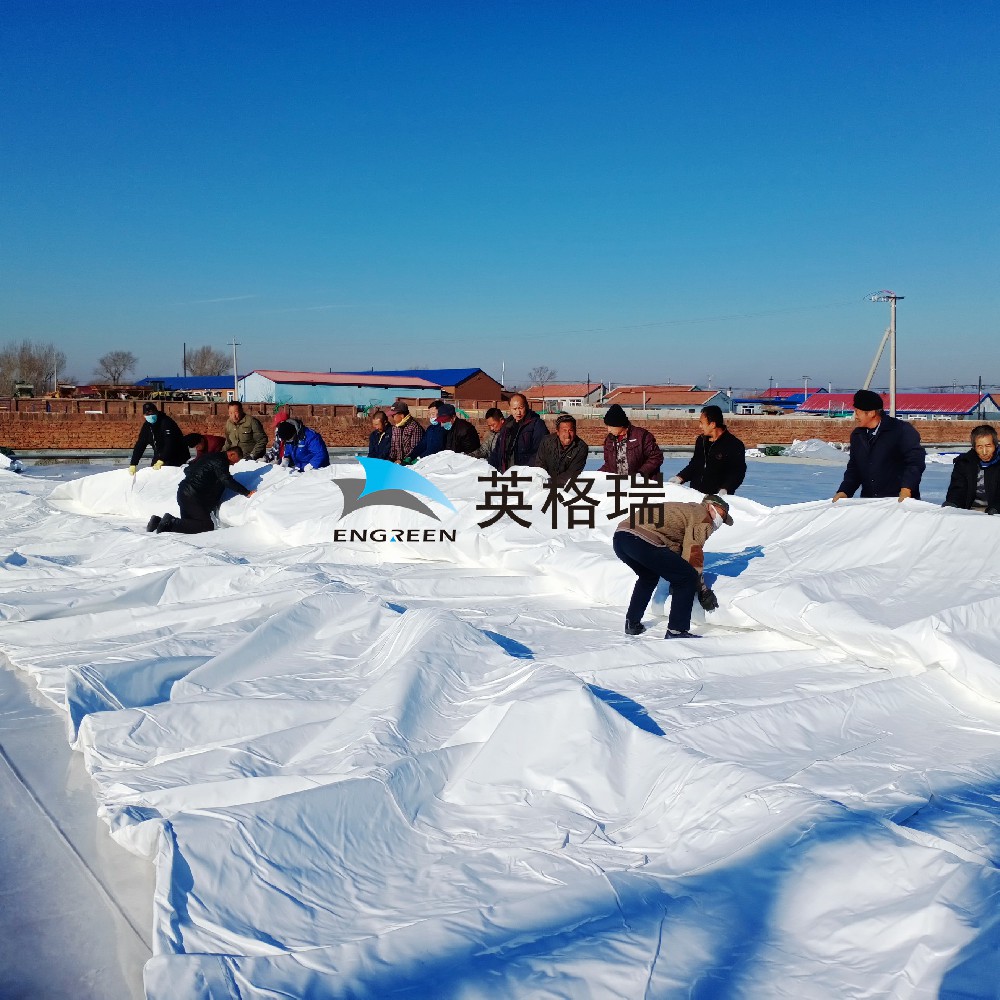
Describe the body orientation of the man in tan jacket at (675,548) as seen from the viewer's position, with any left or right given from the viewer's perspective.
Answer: facing to the right of the viewer

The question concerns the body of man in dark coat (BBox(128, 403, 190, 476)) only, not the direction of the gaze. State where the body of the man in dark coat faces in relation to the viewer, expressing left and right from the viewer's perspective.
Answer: facing the viewer and to the left of the viewer

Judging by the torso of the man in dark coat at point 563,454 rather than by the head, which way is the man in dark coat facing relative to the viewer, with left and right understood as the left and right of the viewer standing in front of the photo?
facing the viewer

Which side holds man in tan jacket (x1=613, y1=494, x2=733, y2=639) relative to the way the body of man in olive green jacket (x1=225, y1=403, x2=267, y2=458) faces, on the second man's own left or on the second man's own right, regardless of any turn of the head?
on the second man's own left

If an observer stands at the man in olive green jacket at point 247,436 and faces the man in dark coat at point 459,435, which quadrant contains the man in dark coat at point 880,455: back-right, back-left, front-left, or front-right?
front-right

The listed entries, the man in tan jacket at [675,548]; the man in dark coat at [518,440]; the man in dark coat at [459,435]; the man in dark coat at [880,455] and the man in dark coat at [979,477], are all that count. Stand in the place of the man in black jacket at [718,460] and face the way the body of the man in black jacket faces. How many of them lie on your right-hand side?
2

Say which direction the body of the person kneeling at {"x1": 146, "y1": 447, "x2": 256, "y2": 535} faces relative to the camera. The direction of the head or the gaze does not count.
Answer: to the viewer's right

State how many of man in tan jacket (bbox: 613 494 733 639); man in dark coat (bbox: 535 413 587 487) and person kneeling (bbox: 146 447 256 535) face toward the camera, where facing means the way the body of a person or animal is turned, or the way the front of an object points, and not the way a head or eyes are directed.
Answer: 1

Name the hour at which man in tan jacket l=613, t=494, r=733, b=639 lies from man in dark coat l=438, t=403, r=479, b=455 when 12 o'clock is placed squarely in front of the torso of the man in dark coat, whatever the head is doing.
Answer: The man in tan jacket is roughly at 10 o'clock from the man in dark coat.

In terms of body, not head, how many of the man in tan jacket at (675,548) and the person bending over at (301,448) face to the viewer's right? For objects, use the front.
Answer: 1

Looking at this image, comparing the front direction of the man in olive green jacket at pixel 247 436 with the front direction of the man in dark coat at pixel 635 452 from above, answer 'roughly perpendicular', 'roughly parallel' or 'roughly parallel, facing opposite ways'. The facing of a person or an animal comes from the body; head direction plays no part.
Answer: roughly parallel

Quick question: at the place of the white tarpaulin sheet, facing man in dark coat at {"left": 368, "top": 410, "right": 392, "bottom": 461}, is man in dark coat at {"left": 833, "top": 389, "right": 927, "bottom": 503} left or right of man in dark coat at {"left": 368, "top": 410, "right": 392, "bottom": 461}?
right

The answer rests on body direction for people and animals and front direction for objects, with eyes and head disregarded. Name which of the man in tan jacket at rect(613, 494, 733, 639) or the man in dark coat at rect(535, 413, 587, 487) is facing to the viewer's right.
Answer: the man in tan jacket

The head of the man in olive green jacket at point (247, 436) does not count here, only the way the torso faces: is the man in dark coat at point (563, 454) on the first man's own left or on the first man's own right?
on the first man's own left

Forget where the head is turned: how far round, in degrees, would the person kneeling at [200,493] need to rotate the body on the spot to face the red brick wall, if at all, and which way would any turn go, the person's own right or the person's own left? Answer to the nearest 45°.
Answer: approximately 90° to the person's own left
